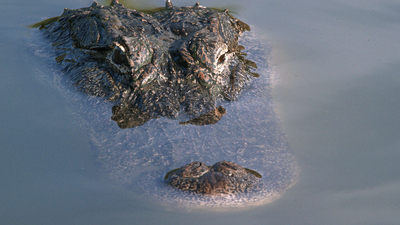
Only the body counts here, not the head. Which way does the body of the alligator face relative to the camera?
toward the camera
